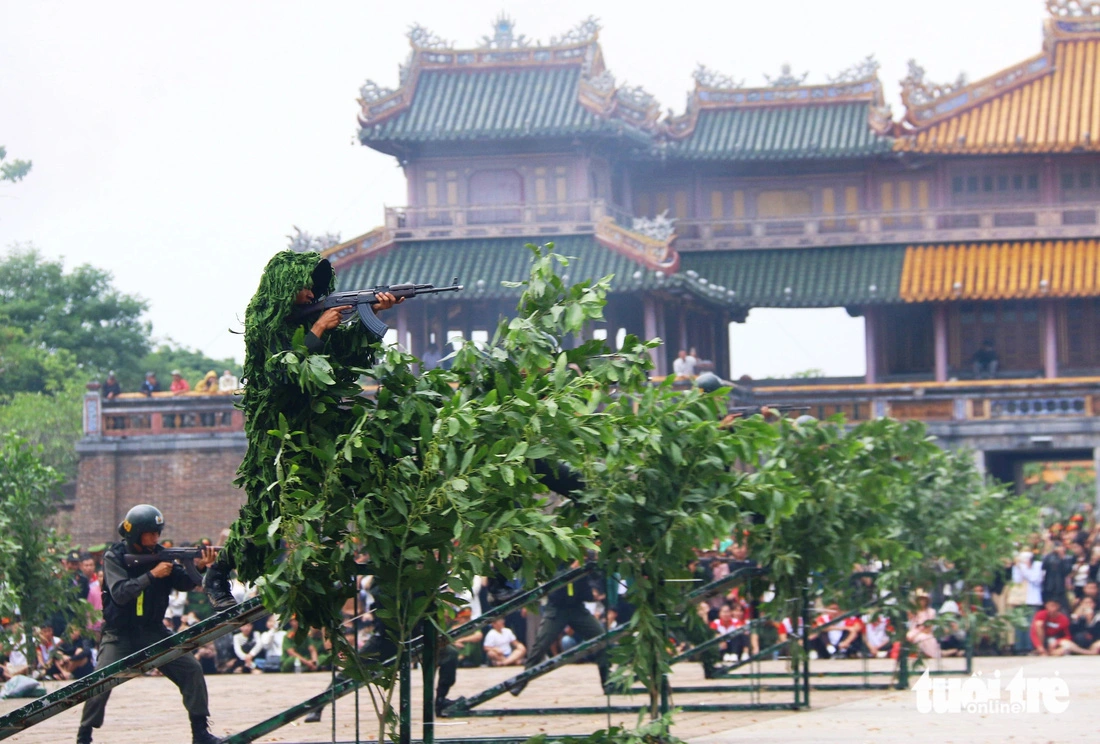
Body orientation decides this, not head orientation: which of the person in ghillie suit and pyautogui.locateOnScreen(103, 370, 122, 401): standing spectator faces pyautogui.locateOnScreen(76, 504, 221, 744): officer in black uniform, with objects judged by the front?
the standing spectator

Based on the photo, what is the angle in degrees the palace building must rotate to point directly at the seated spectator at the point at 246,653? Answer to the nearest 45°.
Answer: approximately 45° to its right

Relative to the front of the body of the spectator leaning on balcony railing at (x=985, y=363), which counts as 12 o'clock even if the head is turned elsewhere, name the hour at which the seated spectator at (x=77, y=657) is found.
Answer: the seated spectator at (x=77, y=657) is roughly at 1 o'clock from the spectator leaning on balcony railing at (x=985, y=363).

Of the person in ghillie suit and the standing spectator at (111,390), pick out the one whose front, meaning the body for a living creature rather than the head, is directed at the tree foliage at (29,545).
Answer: the standing spectator

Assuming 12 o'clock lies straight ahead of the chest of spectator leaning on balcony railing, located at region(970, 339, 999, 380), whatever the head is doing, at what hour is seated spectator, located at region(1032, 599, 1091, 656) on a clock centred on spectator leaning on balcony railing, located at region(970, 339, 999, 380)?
seated spectator, located at region(1032, 599, 1091, 656) is roughly at 12 o'clock from spectator leaning on balcony railing, located at region(970, 339, 999, 380).

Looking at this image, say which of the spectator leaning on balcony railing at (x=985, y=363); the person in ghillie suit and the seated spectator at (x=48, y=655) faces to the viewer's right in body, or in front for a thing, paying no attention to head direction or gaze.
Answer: the person in ghillie suit

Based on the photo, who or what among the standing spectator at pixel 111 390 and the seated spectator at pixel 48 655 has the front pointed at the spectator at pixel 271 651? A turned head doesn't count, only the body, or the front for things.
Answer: the standing spectator at pixel 111 390

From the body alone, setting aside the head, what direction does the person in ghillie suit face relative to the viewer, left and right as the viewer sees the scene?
facing to the right of the viewer

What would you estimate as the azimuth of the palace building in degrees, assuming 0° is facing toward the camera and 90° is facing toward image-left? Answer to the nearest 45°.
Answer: approximately 0°

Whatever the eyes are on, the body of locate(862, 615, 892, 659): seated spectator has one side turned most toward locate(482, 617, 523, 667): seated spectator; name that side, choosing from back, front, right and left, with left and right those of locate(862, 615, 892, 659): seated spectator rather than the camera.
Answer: right
